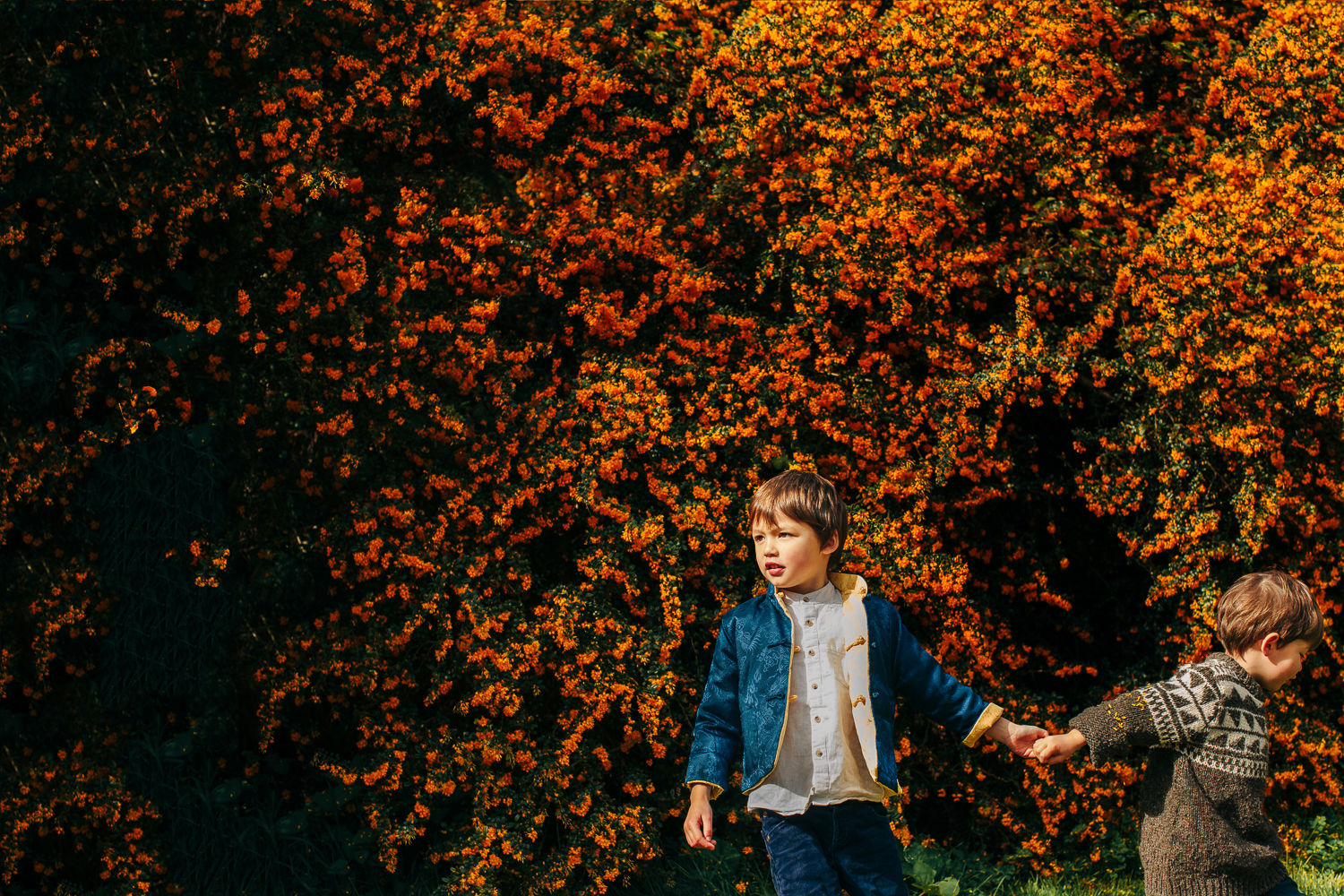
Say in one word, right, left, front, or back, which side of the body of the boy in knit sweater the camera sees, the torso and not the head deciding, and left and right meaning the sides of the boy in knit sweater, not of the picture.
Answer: right

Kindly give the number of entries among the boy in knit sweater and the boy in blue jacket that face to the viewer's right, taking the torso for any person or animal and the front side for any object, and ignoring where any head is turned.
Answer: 1

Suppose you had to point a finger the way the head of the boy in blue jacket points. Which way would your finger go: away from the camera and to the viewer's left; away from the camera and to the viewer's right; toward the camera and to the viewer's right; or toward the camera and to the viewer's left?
toward the camera and to the viewer's left

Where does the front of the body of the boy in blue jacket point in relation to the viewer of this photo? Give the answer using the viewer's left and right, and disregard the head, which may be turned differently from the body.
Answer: facing the viewer

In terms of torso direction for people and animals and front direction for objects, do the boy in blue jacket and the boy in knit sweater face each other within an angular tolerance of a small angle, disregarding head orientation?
no

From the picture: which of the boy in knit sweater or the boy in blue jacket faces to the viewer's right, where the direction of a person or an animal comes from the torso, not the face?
the boy in knit sweater

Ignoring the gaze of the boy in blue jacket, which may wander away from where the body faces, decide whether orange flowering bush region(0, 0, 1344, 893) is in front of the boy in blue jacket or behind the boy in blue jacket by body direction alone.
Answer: behind

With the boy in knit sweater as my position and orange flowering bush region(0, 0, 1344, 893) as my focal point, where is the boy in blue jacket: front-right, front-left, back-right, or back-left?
front-left

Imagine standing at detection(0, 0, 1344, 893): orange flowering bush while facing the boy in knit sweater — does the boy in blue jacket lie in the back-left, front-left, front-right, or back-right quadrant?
front-right

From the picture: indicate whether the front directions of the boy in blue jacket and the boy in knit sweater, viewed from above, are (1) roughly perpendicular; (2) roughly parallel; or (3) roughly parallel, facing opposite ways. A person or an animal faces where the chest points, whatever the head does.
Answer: roughly perpendicular

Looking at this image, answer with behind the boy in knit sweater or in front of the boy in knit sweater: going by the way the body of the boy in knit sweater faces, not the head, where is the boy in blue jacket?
behind

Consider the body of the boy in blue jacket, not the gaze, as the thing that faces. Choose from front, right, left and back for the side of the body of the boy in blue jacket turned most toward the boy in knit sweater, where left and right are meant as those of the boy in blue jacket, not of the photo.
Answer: left
